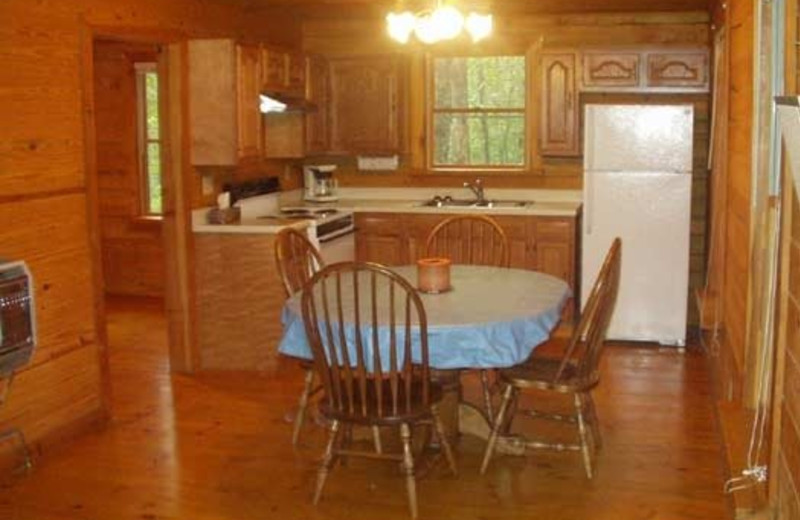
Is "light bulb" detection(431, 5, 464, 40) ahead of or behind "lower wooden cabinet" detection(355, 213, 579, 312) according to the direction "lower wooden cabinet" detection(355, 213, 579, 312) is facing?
ahead

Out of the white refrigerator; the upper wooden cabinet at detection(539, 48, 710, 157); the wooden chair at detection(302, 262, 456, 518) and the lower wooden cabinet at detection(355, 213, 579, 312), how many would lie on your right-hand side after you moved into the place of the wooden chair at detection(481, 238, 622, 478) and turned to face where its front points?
3

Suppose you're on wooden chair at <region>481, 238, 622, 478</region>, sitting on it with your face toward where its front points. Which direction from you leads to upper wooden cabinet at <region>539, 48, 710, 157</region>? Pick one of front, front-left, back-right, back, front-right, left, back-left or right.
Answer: right

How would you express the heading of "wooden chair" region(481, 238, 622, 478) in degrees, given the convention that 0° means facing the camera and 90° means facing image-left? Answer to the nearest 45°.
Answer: approximately 90°

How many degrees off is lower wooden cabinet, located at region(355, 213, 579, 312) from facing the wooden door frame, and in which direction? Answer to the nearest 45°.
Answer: approximately 45° to its right

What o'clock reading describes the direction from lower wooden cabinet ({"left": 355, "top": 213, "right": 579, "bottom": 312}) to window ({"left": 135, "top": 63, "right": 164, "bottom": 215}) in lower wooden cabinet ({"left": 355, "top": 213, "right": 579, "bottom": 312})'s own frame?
The window is roughly at 4 o'clock from the lower wooden cabinet.

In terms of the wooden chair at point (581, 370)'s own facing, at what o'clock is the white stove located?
The white stove is roughly at 2 o'clock from the wooden chair.

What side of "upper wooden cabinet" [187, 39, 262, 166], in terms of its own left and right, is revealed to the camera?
right

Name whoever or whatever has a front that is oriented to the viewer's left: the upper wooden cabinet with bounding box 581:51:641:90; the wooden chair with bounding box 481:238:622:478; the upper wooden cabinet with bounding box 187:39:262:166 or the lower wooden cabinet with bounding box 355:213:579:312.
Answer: the wooden chair

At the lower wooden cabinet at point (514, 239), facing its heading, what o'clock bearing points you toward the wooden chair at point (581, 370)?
The wooden chair is roughly at 12 o'clock from the lower wooden cabinet.

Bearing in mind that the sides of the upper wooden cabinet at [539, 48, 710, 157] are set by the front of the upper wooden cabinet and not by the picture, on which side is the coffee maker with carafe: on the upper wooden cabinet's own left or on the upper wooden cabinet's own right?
on the upper wooden cabinet's own right

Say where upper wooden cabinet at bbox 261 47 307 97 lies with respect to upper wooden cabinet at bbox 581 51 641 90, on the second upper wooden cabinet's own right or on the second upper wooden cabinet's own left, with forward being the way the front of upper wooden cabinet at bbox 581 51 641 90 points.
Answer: on the second upper wooden cabinet's own right

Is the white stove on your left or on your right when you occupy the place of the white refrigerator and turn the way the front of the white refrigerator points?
on your right
